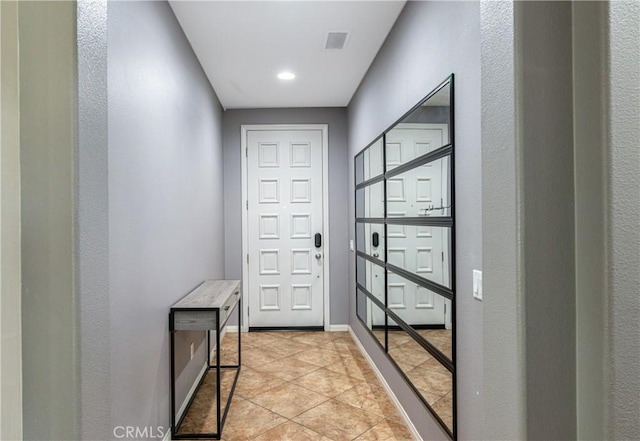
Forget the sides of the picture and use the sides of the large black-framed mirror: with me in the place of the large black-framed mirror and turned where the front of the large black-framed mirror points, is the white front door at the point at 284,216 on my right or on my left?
on my right

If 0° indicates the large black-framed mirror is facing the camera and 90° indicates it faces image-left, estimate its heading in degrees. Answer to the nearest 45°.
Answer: approximately 90°
